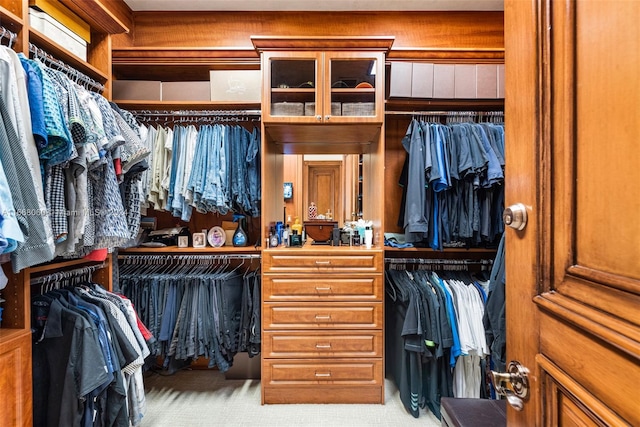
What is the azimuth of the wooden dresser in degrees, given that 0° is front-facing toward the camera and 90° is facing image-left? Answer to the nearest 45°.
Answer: approximately 0°

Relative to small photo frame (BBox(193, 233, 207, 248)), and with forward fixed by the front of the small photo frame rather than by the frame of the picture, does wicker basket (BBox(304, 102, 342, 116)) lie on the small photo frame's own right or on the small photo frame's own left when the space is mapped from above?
on the small photo frame's own left

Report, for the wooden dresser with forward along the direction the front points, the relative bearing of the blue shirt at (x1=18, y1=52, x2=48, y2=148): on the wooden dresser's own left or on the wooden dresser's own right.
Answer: on the wooden dresser's own right

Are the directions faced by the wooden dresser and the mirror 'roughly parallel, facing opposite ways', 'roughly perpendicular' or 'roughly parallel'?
roughly parallel

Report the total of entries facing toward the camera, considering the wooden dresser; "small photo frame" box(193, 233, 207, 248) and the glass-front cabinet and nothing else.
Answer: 3

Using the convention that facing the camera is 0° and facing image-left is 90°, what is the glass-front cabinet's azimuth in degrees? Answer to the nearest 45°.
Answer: approximately 0°

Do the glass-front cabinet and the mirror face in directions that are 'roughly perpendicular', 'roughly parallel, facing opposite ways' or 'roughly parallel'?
roughly parallel

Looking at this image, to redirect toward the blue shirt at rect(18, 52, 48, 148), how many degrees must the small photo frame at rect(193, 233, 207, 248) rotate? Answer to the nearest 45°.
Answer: approximately 45° to its right

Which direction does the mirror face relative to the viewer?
toward the camera

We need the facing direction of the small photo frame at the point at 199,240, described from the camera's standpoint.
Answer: facing the viewer

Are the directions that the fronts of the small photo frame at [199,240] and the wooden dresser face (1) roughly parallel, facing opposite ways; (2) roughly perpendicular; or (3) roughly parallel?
roughly parallel

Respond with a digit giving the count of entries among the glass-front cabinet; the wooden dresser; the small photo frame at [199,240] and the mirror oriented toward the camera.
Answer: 4
